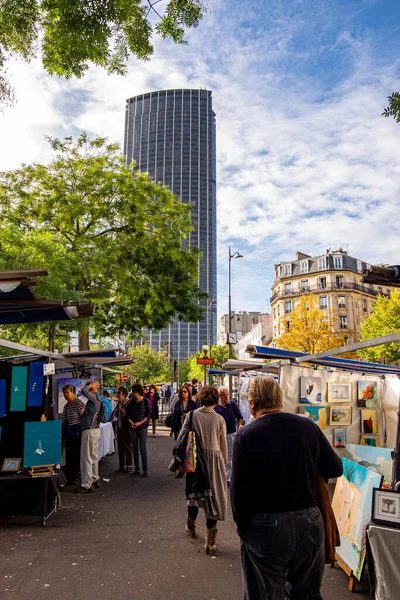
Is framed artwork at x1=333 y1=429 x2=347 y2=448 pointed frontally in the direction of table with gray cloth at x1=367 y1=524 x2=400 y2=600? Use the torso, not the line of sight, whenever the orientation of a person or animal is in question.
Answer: yes

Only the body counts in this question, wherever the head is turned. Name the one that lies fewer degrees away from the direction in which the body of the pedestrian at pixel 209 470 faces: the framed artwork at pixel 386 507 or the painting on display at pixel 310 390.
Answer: the painting on display

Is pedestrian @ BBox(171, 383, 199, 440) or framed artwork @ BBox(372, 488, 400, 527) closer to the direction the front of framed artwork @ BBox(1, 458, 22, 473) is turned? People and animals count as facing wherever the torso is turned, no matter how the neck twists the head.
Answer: the framed artwork

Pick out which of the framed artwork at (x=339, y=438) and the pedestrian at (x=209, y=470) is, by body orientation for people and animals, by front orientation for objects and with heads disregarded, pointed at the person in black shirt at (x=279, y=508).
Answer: the framed artwork

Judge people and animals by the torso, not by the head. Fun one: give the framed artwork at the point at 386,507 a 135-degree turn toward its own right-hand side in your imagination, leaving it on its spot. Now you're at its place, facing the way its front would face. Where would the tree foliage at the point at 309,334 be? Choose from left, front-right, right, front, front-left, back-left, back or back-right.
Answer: front

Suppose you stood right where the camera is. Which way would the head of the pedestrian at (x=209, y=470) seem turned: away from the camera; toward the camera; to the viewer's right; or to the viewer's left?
away from the camera

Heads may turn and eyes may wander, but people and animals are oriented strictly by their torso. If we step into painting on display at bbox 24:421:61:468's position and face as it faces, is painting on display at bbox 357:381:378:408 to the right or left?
on its left

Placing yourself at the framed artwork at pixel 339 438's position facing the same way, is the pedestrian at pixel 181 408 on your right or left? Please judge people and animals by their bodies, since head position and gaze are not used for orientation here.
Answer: on your right

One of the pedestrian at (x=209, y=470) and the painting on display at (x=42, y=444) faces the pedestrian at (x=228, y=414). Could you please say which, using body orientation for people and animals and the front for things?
the pedestrian at (x=209, y=470)

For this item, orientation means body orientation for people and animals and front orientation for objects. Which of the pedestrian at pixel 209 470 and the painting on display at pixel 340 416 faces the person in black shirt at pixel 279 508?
the painting on display

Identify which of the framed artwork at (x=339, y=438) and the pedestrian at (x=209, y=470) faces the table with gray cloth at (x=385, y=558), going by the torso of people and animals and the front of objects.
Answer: the framed artwork

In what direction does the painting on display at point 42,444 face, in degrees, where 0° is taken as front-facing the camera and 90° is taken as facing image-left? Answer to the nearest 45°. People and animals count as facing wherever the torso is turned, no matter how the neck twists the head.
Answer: approximately 0°

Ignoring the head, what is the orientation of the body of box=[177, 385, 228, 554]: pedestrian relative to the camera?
away from the camera

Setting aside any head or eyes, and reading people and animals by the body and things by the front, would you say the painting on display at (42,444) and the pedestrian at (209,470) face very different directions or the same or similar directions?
very different directions

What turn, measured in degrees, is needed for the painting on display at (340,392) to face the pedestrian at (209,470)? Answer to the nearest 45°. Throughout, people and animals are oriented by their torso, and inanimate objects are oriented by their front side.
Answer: approximately 45° to its right
